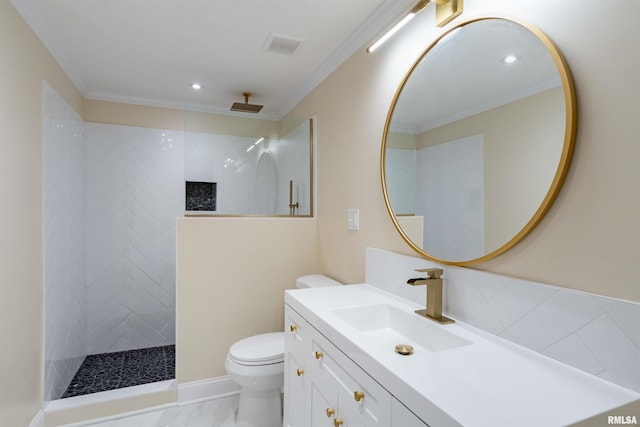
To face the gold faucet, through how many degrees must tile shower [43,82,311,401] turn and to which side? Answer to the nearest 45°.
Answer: approximately 45° to its left

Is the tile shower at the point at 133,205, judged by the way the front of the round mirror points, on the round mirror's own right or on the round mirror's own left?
on the round mirror's own right

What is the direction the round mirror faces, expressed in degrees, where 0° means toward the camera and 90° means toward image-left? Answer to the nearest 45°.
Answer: approximately 45°

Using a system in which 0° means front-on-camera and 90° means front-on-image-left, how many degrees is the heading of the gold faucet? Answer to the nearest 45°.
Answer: approximately 45°
